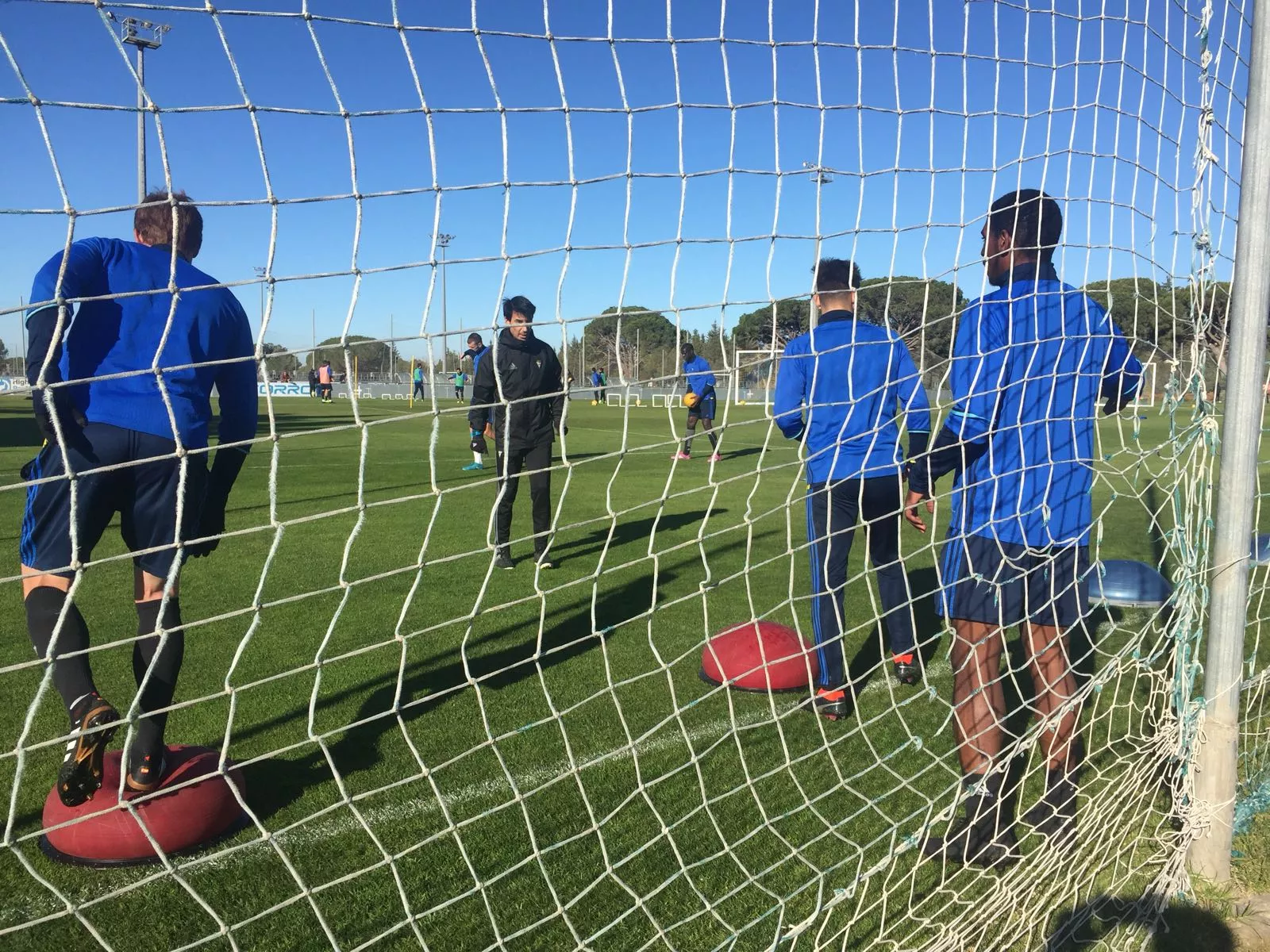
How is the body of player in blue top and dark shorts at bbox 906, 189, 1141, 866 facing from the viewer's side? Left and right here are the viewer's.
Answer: facing away from the viewer and to the left of the viewer

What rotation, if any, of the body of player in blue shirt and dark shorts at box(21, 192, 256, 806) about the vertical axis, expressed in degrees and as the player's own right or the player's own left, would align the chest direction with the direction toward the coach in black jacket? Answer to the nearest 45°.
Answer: approximately 45° to the player's own right

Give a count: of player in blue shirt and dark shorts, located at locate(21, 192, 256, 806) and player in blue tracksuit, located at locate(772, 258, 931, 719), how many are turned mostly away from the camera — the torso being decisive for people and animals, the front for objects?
2

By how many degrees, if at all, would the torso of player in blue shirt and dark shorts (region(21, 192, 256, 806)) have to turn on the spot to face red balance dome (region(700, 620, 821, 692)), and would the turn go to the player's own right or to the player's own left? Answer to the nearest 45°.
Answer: approximately 90° to the player's own right

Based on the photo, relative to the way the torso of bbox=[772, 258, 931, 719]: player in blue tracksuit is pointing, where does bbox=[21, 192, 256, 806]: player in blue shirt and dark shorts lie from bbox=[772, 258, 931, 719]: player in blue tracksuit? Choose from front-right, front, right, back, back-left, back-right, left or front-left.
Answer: back-left

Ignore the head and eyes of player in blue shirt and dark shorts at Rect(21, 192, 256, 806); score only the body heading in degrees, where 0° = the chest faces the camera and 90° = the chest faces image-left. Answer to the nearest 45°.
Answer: approximately 180°

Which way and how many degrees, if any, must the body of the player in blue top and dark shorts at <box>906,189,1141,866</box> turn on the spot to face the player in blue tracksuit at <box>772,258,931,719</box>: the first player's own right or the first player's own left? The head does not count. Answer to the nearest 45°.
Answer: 0° — they already face them

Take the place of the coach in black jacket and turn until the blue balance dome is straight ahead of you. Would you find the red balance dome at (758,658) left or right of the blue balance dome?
right

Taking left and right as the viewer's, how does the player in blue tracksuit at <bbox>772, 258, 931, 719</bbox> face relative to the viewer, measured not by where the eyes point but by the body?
facing away from the viewer

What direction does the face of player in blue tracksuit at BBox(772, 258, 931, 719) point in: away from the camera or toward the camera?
away from the camera
